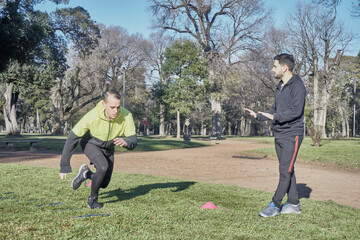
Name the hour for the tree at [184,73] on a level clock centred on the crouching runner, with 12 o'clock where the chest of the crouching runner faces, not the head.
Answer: The tree is roughly at 8 o'clock from the crouching runner.

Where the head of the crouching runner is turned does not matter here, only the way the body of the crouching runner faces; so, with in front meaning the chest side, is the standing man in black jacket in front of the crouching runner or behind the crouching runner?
in front

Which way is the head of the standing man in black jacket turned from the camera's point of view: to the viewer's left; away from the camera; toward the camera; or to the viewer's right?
to the viewer's left

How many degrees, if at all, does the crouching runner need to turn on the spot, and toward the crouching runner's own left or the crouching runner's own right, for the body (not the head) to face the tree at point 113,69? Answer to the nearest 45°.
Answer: approximately 135° to the crouching runner's own left

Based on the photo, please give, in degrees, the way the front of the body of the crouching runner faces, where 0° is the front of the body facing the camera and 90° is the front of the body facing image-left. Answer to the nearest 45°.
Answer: approximately 315°
